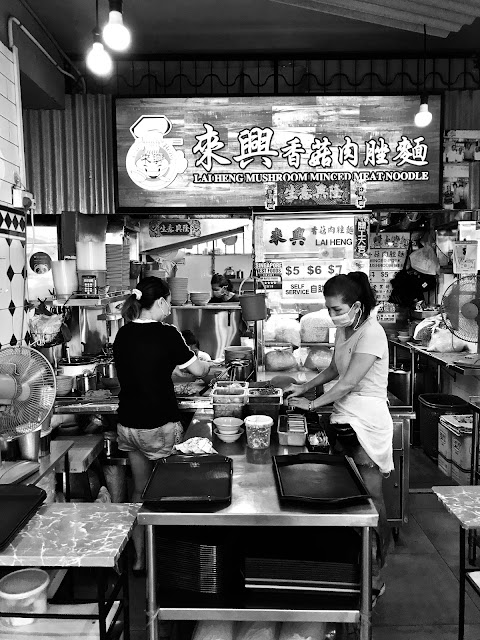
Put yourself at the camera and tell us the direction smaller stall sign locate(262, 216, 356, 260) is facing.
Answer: facing the viewer

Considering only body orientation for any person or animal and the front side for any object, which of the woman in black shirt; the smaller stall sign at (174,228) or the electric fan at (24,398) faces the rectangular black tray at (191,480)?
the smaller stall sign

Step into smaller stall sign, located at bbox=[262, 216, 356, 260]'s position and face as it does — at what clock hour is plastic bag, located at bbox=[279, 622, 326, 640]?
The plastic bag is roughly at 12 o'clock from the smaller stall sign.

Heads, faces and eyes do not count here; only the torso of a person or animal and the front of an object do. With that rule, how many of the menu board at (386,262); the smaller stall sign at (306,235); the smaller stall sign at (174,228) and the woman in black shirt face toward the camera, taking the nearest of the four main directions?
3

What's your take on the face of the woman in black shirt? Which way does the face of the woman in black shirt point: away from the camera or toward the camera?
away from the camera

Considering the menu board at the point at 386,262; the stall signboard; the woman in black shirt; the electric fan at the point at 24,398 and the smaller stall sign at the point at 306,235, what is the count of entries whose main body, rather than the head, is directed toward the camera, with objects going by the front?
3

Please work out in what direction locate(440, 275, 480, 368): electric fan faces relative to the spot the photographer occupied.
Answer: facing the viewer and to the left of the viewer

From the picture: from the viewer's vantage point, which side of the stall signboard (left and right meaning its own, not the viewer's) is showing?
front

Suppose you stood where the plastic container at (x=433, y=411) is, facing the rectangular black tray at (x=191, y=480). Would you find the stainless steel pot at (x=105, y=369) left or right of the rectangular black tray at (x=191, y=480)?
right

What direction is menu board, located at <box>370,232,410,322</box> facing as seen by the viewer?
toward the camera

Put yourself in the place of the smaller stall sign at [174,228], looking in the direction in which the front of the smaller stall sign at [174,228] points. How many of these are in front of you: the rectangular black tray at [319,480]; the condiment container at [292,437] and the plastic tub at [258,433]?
3

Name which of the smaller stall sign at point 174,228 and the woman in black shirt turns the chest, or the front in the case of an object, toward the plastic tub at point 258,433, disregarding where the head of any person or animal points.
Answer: the smaller stall sign

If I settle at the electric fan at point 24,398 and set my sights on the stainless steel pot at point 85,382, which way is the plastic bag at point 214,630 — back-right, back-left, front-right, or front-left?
back-right

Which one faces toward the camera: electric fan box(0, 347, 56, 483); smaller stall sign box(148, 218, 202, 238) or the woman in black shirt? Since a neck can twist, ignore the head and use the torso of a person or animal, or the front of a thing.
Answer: the smaller stall sign
